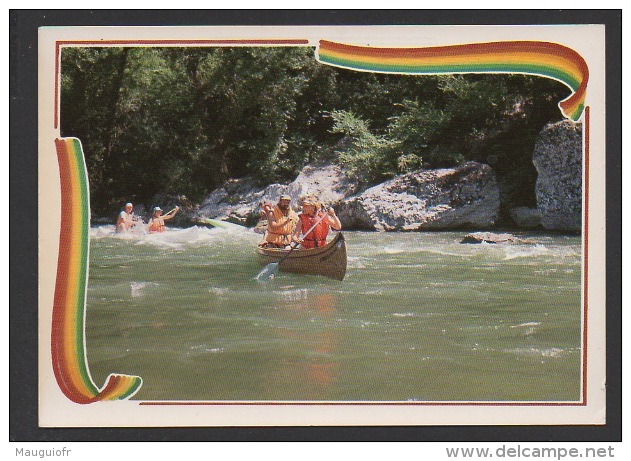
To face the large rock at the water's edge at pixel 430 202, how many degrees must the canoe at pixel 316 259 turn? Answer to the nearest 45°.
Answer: approximately 135° to its left

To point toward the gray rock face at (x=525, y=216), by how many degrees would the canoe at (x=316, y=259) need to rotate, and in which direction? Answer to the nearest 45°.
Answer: approximately 45° to its left

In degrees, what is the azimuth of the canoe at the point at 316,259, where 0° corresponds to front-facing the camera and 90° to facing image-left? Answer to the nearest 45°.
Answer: approximately 315°
